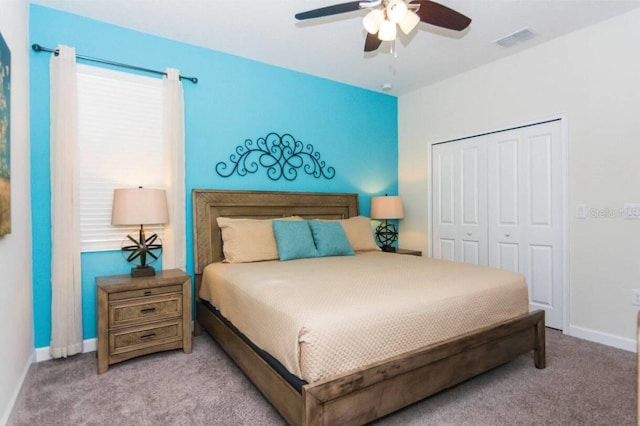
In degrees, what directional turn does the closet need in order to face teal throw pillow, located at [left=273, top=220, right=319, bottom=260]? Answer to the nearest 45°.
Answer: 0° — it already faces it

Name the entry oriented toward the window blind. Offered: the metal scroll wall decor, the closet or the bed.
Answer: the closet

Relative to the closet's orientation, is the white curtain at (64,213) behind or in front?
in front

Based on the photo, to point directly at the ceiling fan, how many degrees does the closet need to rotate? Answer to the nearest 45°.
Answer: approximately 45° to its left

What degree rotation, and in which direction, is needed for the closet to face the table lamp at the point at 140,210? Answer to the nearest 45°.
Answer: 0° — it already faces it

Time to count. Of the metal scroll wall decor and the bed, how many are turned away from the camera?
0

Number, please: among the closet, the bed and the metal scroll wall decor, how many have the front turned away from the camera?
0

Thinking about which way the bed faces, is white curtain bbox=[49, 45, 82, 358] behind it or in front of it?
behind

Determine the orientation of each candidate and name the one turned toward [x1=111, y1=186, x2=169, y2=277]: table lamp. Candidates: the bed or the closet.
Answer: the closet

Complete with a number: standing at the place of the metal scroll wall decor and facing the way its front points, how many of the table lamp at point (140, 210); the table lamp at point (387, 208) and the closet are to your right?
1

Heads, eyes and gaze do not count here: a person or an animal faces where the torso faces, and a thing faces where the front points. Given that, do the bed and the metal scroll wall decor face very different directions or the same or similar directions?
same or similar directions

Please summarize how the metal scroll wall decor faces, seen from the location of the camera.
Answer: facing the viewer and to the right of the viewer

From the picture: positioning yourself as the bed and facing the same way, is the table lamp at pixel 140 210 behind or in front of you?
behind

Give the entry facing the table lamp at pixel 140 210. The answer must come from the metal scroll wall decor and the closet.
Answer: the closet

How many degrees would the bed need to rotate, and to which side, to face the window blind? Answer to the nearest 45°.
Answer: approximately 135° to its right

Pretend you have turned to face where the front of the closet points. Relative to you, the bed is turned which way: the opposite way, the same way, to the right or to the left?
to the left
